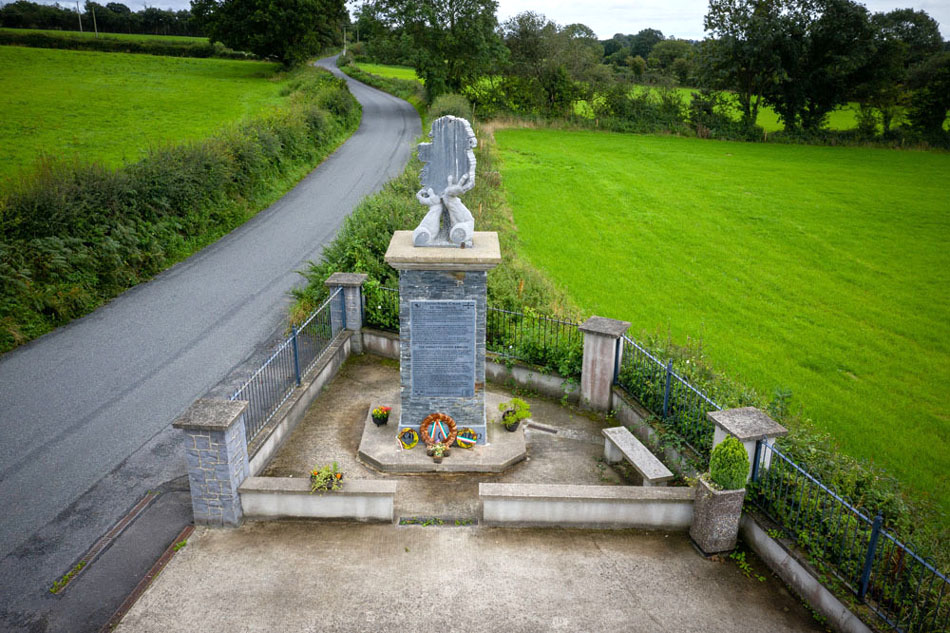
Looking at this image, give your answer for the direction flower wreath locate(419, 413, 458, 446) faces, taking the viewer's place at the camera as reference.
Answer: facing the viewer

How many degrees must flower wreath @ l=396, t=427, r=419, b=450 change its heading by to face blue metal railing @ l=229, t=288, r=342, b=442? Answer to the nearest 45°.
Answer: approximately 135° to its right

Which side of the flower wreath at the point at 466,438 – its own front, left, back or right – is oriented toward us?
front

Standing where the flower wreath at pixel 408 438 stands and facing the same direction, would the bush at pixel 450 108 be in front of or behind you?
behind

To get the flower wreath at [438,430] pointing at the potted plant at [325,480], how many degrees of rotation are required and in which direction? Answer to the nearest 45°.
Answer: approximately 45° to its right

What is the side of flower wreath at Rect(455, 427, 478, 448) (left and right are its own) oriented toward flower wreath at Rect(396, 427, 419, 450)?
right

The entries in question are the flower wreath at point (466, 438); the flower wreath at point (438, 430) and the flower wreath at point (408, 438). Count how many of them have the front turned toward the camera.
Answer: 3

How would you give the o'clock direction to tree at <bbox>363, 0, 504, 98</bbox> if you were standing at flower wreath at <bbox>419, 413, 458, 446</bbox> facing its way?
The tree is roughly at 6 o'clock from the flower wreath.

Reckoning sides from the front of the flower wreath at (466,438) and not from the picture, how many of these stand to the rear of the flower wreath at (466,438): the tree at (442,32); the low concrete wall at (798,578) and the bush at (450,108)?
2

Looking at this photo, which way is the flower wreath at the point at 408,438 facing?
toward the camera

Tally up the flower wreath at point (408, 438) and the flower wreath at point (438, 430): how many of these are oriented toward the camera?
2

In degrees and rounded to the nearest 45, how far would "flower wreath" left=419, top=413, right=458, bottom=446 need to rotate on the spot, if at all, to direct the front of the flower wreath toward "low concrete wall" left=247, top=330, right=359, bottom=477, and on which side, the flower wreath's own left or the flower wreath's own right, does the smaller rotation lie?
approximately 135° to the flower wreath's own right
